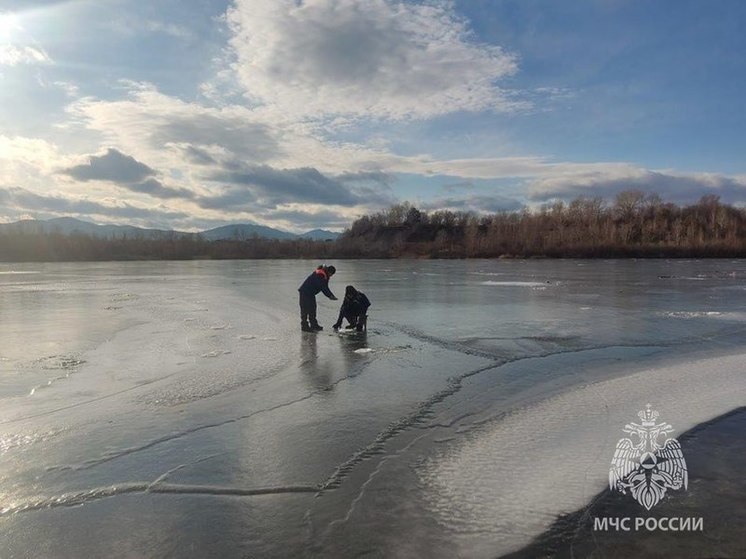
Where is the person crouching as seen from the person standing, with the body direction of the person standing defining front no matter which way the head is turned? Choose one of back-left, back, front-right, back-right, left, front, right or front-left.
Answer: front

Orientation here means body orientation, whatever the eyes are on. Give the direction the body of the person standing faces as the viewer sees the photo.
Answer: to the viewer's right
